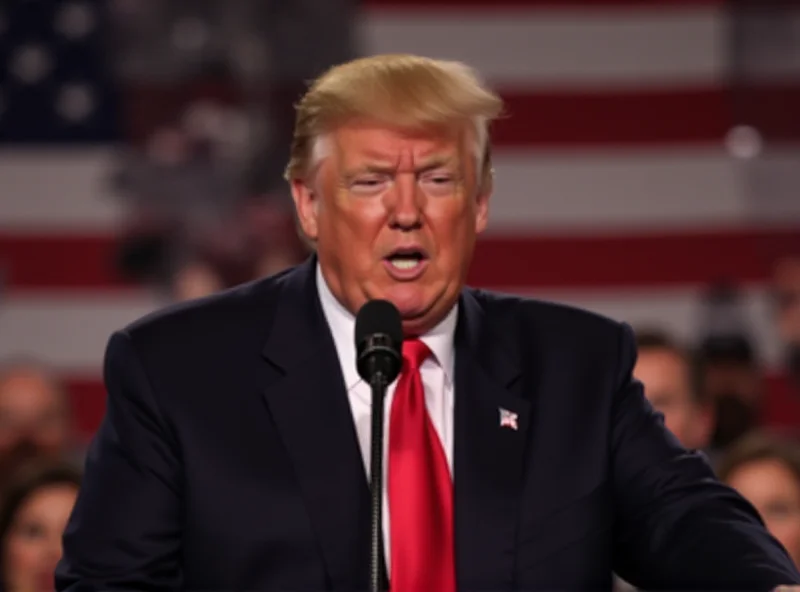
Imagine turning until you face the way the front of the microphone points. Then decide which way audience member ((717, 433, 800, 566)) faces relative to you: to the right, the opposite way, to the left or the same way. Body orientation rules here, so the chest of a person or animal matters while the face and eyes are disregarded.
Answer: the opposite way

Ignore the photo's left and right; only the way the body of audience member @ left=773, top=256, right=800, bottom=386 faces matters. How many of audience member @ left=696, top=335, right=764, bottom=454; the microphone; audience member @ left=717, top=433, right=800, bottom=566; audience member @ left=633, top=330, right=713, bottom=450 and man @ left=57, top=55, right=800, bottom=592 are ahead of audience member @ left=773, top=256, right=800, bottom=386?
5

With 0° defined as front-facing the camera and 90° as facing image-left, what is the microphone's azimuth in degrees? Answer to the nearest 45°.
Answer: approximately 180°

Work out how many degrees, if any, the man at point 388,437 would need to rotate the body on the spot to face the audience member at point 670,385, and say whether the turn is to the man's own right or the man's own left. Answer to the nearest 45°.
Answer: approximately 180°

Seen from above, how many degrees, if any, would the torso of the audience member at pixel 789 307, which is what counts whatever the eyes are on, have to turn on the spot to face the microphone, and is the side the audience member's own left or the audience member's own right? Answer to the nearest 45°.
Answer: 0° — they already face it

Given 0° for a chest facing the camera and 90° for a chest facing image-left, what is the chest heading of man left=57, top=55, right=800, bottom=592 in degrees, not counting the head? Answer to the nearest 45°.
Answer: approximately 0°

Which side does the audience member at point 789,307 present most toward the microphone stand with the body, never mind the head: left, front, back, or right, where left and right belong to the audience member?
front

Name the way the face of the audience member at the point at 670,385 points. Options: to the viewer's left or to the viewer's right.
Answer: to the viewer's left
